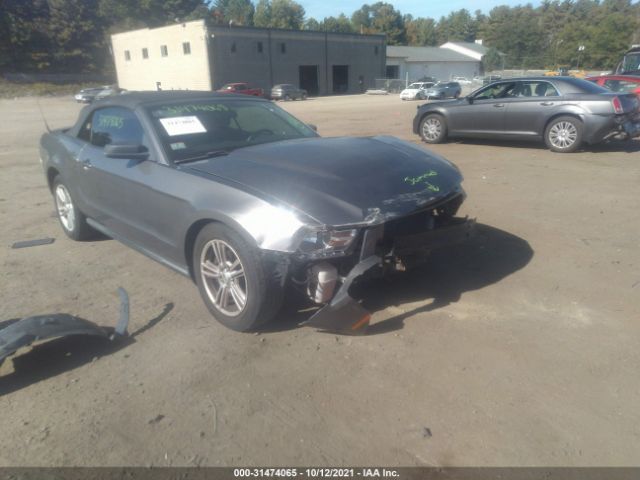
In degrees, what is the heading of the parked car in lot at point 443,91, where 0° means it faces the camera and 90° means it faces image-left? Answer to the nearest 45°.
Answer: approximately 45°

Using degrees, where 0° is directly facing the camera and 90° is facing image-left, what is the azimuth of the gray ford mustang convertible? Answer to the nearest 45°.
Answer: approximately 315°

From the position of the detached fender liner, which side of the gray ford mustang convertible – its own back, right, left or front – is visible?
right

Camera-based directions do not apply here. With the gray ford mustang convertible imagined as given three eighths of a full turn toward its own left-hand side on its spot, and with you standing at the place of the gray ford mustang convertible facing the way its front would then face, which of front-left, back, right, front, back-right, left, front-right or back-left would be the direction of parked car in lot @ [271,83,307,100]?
front

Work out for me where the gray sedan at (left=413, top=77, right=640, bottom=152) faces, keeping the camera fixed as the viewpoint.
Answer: facing away from the viewer and to the left of the viewer

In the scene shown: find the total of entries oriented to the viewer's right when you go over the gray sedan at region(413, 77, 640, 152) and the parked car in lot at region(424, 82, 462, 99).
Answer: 0

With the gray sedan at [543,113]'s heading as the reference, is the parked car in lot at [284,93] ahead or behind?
ahead

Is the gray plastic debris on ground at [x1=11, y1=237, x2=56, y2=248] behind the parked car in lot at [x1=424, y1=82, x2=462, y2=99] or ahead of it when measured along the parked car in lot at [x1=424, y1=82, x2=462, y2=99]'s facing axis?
ahead

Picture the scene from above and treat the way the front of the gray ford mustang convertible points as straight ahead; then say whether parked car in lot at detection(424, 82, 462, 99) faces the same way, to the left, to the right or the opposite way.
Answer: to the right

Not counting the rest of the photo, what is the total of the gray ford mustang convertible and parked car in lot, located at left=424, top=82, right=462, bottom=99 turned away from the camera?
0

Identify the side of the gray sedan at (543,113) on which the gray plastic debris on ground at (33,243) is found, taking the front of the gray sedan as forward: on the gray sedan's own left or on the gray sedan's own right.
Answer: on the gray sedan's own left
